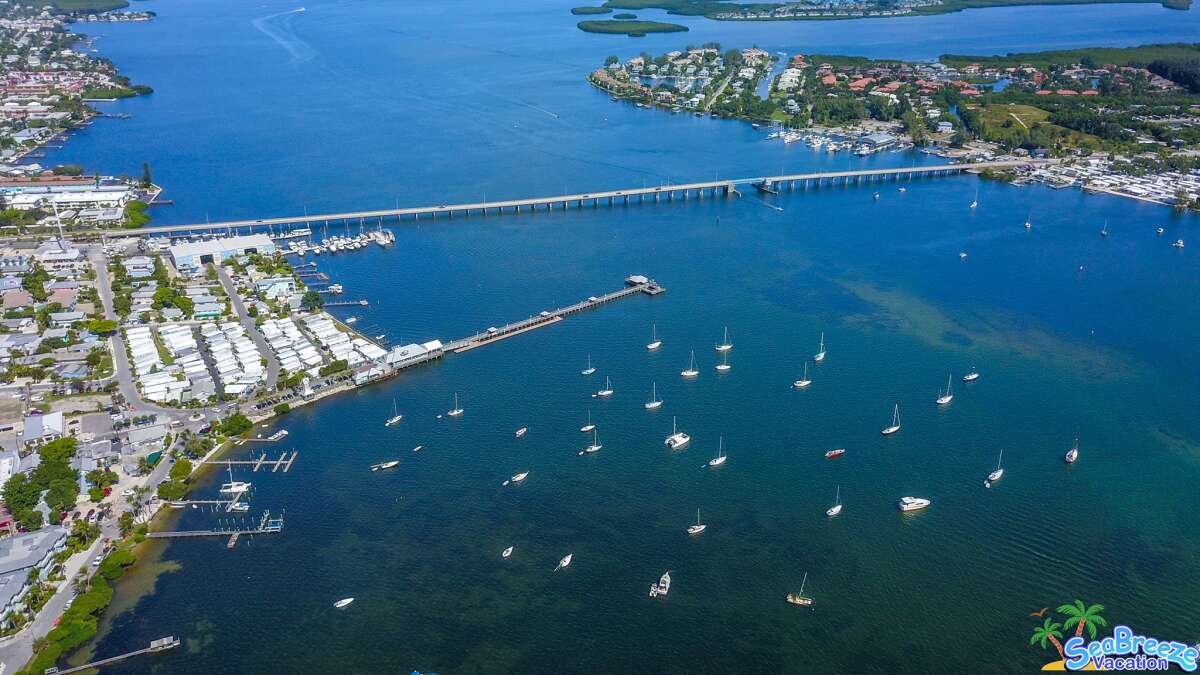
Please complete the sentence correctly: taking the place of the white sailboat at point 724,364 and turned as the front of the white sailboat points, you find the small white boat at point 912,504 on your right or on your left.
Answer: on your right

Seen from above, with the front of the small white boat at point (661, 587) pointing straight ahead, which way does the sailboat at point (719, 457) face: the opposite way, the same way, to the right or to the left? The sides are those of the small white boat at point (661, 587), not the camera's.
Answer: the same way

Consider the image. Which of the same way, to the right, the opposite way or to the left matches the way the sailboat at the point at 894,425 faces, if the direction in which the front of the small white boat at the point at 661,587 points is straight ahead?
the same way

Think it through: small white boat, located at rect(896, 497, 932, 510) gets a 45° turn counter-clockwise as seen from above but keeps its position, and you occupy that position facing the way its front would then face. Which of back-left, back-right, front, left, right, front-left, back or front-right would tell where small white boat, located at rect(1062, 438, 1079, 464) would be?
front

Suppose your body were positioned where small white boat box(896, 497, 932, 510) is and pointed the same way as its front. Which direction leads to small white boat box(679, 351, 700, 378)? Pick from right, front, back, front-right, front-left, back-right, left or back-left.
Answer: back-left

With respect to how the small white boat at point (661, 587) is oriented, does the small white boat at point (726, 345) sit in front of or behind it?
in front

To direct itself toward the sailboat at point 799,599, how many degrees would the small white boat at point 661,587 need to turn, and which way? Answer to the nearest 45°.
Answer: approximately 45° to its right

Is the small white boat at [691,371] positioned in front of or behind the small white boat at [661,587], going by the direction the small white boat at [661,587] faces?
in front

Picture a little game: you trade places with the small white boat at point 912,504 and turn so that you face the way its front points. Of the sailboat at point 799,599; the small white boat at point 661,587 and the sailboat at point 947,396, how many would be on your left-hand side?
1

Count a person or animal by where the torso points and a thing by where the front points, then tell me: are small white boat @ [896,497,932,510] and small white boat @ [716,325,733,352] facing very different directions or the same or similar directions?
same or similar directions

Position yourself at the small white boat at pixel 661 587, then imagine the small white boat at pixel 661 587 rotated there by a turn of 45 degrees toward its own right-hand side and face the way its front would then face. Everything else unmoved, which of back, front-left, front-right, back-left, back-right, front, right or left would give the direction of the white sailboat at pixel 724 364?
left

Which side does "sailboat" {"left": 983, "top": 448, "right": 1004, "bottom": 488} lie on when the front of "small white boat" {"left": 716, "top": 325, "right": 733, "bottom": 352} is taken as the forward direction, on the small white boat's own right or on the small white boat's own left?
on the small white boat's own right

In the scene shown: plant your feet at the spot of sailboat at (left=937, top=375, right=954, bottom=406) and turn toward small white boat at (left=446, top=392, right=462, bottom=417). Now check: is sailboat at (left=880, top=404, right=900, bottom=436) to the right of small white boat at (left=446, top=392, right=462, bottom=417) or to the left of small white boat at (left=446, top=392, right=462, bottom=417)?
left

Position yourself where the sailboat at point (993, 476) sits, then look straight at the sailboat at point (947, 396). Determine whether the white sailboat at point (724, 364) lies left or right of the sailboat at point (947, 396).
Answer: left
